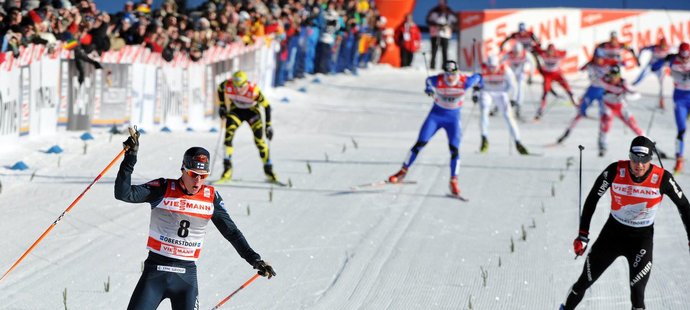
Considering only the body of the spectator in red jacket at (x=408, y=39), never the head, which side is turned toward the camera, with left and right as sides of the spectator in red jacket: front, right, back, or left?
front

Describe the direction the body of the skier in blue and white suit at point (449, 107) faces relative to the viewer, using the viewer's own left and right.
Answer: facing the viewer

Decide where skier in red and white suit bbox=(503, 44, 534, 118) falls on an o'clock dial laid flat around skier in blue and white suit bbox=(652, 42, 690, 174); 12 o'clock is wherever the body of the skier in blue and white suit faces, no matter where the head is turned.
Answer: The skier in red and white suit is roughly at 5 o'clock from the skier in blue and white suit.

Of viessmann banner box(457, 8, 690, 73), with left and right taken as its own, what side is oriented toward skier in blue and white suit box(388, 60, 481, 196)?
front

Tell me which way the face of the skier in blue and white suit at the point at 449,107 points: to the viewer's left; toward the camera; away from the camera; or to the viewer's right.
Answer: toward the camera

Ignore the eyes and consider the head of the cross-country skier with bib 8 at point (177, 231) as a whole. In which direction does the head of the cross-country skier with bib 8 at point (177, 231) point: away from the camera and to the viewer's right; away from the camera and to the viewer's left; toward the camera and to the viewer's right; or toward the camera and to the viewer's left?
toward the camera and to the viewer's right

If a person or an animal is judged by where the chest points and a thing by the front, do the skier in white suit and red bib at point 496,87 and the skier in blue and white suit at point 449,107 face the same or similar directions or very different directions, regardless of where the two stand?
same or similar directions

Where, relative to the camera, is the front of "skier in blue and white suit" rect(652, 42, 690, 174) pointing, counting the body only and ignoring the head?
toward the camera

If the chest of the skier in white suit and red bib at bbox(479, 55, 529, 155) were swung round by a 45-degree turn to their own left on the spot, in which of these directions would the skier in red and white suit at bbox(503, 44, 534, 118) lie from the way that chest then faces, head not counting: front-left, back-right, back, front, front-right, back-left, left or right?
back-left

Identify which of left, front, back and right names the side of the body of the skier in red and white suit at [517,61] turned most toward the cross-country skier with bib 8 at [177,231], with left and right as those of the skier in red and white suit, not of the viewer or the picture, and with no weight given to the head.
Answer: front

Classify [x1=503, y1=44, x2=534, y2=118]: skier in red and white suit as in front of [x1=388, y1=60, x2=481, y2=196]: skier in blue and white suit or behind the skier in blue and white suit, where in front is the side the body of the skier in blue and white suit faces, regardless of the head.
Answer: behind

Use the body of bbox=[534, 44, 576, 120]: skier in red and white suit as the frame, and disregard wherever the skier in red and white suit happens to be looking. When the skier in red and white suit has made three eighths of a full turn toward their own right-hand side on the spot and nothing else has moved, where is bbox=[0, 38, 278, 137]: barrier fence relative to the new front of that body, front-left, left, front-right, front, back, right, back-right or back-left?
left

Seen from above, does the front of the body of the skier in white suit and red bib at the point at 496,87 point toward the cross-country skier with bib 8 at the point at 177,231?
yes

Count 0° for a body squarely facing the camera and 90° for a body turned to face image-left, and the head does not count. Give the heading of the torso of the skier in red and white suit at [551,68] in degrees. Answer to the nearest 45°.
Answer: approximately 0°
